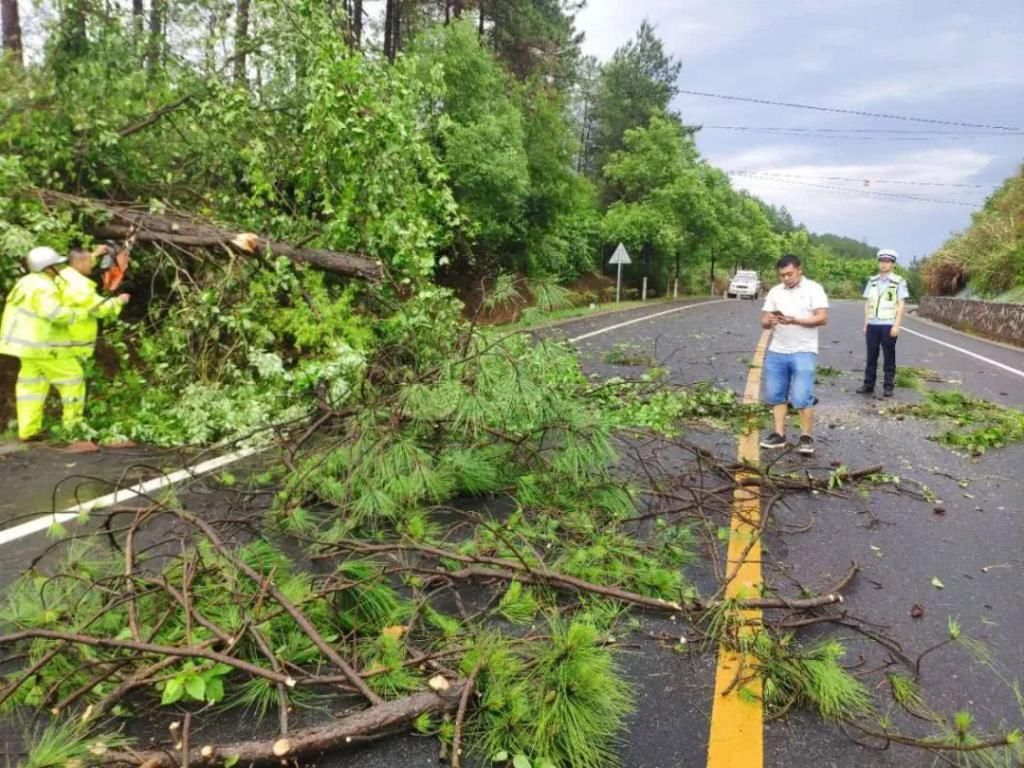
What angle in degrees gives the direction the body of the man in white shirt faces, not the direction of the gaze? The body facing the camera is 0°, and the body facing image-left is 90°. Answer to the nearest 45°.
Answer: approximately 45°

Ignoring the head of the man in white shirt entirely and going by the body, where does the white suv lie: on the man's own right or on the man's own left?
on the man's own right

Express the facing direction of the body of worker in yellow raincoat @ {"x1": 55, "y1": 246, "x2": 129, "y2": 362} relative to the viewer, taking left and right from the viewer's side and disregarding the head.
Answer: facing to the right of the viewer

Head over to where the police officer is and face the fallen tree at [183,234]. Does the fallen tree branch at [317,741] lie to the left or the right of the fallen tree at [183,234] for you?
left

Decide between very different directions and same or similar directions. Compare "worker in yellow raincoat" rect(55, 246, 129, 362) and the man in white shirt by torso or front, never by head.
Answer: very different directions

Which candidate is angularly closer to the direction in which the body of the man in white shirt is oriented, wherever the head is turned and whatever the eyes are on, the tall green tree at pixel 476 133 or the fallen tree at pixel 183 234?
the fallen tree

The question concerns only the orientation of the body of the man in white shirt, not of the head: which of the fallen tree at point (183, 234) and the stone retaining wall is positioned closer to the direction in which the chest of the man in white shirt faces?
the fallen tree
